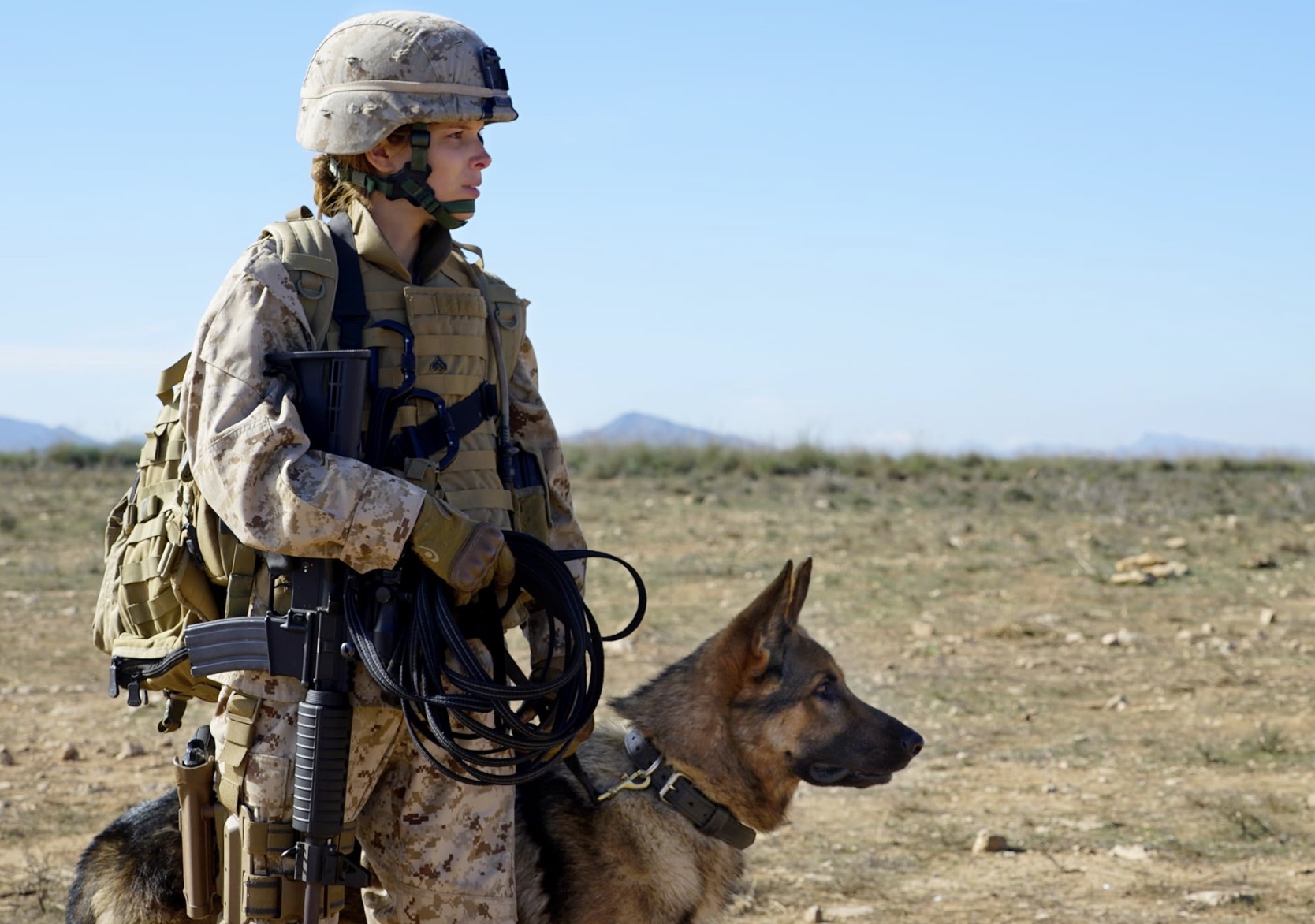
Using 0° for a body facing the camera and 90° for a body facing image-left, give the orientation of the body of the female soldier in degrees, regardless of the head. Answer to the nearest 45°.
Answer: approximately 315°

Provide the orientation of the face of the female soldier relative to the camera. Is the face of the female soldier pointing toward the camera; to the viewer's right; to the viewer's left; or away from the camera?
to the viewer's right

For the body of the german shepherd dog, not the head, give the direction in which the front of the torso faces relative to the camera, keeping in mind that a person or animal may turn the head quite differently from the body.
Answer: to the viewer's right
